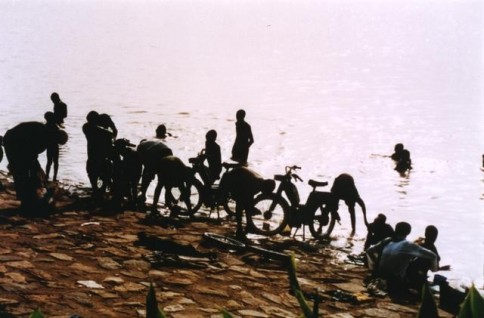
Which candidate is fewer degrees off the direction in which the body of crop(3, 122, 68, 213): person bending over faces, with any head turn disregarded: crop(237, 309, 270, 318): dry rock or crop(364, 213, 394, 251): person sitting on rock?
the person sitting on rock

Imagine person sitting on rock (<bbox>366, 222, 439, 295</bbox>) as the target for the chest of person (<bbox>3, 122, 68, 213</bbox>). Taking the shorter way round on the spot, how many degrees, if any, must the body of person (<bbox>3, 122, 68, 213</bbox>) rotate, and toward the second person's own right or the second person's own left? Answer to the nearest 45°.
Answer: approximately 45° to the second person's own right

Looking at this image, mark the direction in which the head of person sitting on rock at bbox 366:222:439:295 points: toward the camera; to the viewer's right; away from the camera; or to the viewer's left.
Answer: away from the camera

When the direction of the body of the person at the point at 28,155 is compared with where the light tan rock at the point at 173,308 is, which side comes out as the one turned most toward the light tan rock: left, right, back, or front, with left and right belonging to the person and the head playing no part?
right

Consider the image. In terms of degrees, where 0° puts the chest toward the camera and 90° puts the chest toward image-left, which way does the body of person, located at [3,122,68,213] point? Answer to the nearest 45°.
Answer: approximately 270°

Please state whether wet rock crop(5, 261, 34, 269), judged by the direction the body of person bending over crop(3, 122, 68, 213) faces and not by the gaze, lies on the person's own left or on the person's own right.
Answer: on the person's own right

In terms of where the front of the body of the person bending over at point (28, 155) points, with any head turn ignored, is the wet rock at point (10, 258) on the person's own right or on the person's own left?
on the person's own right

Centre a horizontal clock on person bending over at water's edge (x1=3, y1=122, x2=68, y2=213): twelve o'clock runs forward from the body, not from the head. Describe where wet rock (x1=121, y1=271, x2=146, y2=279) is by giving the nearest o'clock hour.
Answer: The wet rock is roughly at 2 o'clock from the person bending over at water's edge.

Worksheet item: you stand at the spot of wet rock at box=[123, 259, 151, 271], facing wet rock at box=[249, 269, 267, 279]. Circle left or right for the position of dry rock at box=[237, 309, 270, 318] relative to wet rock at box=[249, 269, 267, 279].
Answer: right

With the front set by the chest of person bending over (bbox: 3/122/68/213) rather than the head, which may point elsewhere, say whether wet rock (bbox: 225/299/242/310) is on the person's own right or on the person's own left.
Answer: on the person's own right
